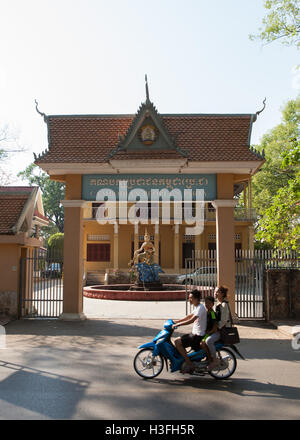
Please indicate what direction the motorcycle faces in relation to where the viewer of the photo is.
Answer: facing to the left of the viewer

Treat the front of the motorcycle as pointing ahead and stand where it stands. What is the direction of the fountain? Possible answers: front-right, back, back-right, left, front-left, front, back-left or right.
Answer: right

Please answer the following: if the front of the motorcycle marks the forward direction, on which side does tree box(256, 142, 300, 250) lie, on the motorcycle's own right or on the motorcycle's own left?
on the motorcycle's own right

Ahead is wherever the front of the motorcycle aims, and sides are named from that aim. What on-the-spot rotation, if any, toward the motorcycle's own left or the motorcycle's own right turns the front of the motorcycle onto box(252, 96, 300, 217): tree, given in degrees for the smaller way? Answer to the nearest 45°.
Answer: approximately 90° to the motorcycle's own right

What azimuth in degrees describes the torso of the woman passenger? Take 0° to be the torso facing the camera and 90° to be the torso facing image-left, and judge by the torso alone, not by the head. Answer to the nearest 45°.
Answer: approximately 90°

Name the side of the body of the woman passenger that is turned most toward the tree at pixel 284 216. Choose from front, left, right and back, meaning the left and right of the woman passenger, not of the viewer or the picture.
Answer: right
